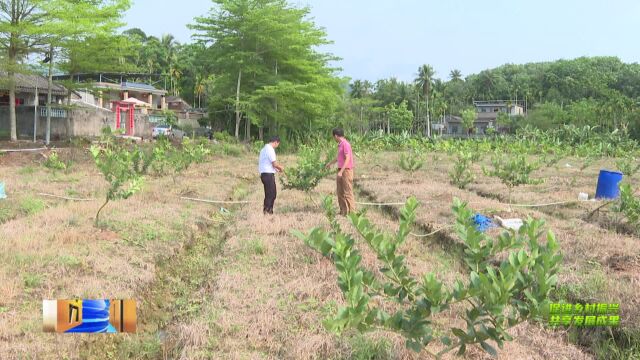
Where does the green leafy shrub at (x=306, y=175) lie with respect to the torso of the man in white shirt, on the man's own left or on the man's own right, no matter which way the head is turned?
on the man's own left

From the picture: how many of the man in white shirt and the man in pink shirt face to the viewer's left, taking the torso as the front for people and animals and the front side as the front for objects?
1

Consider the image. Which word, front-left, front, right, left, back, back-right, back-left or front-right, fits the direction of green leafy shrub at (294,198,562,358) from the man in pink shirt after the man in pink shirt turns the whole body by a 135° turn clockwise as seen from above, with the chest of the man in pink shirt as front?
back-right

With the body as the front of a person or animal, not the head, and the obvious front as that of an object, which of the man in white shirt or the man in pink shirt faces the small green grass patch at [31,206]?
the man in pink shirt

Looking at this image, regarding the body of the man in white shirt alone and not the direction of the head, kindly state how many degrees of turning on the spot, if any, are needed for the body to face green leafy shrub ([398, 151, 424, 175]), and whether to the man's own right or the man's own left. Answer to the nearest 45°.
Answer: approximately 45° to the man's own left

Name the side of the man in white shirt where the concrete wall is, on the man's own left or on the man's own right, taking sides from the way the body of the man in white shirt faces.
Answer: on the man's own left

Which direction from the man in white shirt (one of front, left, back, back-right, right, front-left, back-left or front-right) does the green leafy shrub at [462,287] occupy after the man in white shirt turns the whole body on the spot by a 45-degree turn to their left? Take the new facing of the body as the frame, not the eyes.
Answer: back-right

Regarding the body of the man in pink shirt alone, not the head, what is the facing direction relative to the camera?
to the viewer's left

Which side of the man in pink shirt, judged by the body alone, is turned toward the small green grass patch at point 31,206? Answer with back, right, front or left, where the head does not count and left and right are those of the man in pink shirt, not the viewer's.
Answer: front

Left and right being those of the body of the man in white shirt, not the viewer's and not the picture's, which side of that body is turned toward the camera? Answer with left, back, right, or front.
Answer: right

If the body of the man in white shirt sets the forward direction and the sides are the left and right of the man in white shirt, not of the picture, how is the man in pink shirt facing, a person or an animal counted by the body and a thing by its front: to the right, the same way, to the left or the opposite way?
the opposite way

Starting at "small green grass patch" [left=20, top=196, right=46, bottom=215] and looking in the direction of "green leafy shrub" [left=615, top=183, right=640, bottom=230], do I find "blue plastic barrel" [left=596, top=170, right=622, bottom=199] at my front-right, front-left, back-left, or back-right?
front-left
